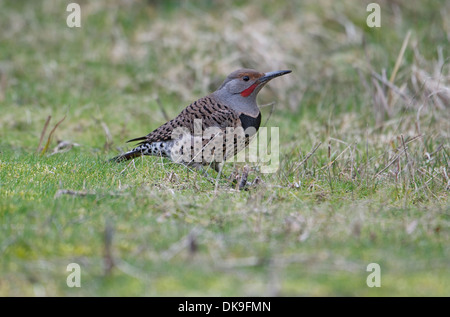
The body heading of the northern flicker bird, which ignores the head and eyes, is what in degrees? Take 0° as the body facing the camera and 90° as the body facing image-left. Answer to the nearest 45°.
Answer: approximately 270°
